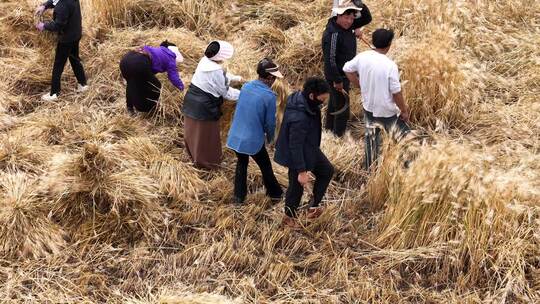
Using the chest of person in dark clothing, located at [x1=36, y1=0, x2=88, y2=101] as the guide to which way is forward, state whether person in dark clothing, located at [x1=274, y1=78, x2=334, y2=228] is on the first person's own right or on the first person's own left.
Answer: on the first person's own left

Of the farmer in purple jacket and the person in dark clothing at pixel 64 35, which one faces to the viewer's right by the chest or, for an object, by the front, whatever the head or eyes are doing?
the farmer in purple jacket

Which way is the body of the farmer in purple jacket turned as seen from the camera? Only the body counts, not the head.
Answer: to the viewer's right

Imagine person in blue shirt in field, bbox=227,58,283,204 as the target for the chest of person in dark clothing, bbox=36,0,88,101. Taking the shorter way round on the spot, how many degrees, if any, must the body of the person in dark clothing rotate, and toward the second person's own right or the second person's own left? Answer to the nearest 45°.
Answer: approximately 135° to the second person's own left

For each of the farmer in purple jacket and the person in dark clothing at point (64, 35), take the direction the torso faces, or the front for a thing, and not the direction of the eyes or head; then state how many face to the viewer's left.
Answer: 1

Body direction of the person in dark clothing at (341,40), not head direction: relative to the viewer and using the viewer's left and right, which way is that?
facing the viewer and to the right of the viewer

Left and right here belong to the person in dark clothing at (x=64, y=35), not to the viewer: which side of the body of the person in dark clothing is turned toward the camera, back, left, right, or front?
left

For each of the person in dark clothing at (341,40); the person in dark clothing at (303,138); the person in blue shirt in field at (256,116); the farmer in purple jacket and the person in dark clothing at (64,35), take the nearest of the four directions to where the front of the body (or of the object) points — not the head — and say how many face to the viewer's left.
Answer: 1

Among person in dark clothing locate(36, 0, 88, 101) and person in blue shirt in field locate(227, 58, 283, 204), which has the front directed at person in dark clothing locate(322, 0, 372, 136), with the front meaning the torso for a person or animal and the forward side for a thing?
the person in blue shirt in field

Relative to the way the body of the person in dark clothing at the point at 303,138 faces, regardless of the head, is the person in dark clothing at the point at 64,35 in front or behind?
behind

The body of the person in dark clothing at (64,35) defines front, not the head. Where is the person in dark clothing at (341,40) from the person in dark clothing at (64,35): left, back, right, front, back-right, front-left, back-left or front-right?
back-left

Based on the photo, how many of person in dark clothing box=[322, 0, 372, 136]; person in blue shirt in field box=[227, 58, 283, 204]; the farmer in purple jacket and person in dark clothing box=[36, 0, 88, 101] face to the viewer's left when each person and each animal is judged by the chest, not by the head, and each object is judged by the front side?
1

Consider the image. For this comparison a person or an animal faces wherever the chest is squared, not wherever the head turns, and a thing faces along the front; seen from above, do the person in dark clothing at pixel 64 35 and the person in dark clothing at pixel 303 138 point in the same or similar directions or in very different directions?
very different directions

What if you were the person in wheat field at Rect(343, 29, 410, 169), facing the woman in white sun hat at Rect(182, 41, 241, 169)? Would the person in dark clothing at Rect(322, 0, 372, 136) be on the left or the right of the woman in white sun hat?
right
